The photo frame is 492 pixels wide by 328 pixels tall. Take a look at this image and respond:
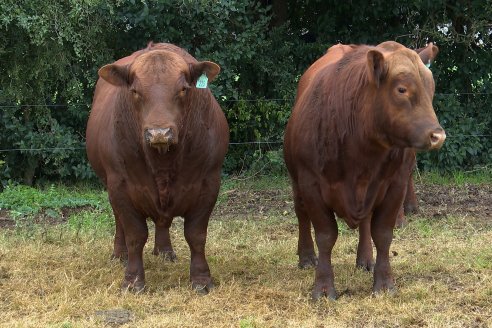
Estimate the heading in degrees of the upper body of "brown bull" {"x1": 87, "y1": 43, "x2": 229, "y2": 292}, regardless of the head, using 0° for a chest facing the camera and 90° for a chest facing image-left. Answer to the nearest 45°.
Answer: approximately 0°

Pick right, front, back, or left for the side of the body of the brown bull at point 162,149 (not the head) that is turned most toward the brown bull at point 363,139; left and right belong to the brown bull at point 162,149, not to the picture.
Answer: left
